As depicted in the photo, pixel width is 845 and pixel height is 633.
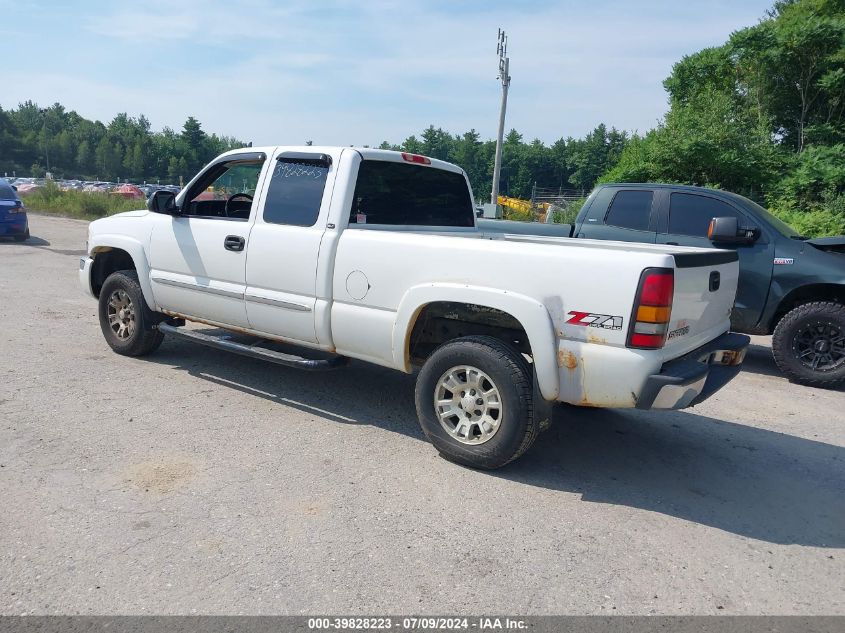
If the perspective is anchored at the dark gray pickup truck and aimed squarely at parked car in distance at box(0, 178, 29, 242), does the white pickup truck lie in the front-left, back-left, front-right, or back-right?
front-left

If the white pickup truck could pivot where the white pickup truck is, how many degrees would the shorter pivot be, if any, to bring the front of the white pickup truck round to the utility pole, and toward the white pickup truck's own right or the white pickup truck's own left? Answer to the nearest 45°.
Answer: approximately 45° to the white pickup truck's own right

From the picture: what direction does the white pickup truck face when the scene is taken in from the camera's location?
facing away from the viewer and to the left of the viewer

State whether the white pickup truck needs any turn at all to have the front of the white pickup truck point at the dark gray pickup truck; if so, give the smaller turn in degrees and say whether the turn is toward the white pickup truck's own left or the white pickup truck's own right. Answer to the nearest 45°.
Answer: approximately 90° to the white pickup truck's own right

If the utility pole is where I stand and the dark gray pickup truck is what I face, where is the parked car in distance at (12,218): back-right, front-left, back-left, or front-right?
front-right

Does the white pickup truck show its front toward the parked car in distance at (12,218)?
yes

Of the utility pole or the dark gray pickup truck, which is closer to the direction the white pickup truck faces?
the utility pole

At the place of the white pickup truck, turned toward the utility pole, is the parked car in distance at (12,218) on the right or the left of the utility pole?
left

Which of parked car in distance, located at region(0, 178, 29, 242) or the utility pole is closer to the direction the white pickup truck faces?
the parked car in distance
